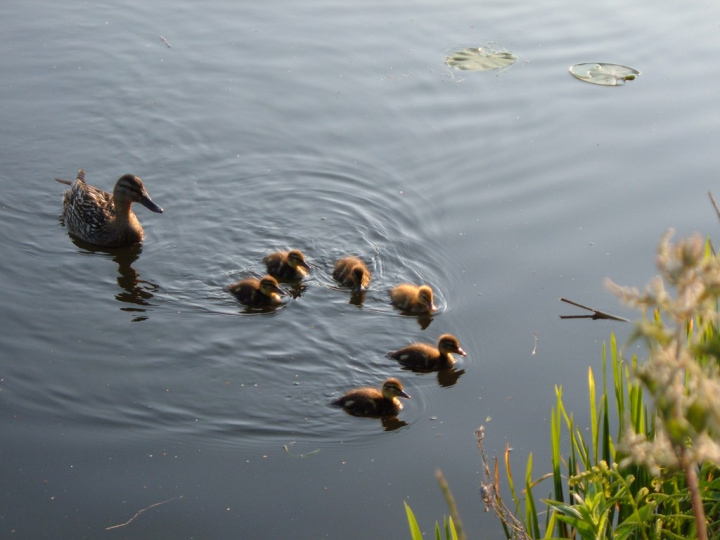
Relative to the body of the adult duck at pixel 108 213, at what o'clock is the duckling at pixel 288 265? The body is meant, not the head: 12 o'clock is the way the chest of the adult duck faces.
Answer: The duckling is roughly at 12 o'clock from the adult duck.

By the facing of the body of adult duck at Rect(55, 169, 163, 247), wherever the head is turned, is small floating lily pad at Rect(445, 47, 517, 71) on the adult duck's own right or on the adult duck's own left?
on the adult duck's own left

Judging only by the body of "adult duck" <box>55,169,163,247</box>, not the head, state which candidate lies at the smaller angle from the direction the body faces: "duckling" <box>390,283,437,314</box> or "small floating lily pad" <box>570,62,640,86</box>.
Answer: the duckling

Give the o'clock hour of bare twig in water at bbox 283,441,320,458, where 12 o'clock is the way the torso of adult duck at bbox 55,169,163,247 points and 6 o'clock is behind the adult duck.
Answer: The bare twig in water is roughly at 1 o'clock from the adult duck.

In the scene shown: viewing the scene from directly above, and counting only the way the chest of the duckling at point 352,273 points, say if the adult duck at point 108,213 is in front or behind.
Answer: behind

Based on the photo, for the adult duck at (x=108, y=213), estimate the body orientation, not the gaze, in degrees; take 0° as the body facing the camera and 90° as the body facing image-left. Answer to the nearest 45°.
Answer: approximately 315°
